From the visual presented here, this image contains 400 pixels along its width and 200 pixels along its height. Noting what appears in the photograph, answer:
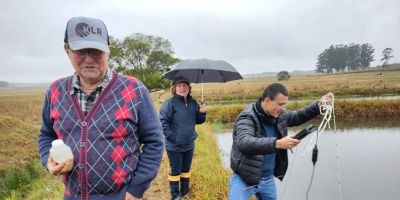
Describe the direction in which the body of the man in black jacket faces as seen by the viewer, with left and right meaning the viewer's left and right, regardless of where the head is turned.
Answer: facing the viewer and to the right of the viewer

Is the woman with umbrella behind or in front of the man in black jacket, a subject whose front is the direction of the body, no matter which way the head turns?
behind

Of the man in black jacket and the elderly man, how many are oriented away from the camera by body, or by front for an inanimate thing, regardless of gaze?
0

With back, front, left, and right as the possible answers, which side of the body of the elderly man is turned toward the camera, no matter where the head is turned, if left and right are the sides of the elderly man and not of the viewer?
front

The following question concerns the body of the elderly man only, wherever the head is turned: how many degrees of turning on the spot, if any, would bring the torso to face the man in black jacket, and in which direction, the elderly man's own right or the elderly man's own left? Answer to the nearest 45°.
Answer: approximately 135° to the elderly man's own left

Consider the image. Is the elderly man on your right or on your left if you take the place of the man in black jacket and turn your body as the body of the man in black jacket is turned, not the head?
on your right
